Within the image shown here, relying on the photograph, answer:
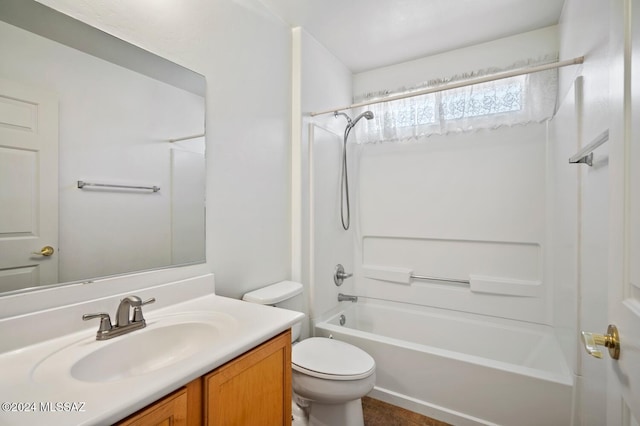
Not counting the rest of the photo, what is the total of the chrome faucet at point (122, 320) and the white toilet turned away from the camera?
0

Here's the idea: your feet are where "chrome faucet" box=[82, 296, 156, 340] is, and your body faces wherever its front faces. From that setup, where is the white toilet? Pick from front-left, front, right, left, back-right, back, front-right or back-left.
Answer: front-left

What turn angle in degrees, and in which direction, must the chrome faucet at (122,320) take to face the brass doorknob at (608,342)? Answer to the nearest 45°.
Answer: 0° — it already faces it

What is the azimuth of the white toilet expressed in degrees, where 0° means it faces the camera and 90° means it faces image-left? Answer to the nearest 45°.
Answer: approximately 315°

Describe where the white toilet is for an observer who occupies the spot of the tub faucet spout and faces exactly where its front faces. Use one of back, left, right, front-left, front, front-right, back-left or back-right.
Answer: right

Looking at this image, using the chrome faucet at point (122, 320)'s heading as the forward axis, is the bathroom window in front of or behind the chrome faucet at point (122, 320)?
in front

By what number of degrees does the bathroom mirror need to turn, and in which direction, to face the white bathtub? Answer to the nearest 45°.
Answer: approximately 45° to its left

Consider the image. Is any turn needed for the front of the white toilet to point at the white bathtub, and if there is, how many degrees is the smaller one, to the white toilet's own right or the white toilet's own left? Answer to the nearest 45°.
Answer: approximately 45° to the white toilet's own left
